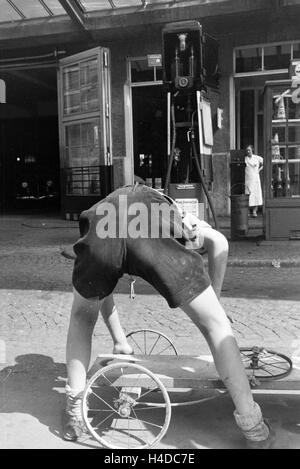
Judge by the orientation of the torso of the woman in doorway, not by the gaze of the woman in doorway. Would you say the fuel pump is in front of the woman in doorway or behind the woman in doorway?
in front

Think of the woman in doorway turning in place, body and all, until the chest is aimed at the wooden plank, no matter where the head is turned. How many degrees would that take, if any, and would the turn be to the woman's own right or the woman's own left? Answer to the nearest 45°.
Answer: approximately 45° to the woman's own left

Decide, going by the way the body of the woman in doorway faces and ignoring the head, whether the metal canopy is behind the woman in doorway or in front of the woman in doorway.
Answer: in front

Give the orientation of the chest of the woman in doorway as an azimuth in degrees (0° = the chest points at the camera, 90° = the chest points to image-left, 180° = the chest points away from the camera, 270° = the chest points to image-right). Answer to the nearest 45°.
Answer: approximately 45°
